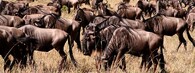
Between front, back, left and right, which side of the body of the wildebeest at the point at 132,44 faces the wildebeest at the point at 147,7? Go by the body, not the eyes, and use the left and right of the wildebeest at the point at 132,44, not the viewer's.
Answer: right

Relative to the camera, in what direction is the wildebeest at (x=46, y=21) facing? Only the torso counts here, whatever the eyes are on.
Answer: to the viewer's left

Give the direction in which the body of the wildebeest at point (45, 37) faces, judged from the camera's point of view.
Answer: to the viewer's left

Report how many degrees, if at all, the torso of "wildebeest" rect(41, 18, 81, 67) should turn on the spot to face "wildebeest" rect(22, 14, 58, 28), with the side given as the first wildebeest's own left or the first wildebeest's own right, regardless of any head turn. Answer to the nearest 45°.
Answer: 0° — it already faces it

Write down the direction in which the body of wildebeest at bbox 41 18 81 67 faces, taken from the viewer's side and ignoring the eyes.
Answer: to the viewer's left

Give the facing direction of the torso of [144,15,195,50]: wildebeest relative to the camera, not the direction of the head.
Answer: to the viewer's left

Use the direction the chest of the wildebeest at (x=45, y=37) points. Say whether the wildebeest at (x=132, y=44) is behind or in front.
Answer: behind

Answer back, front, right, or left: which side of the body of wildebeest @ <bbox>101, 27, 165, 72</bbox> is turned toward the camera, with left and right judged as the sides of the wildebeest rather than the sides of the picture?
left
